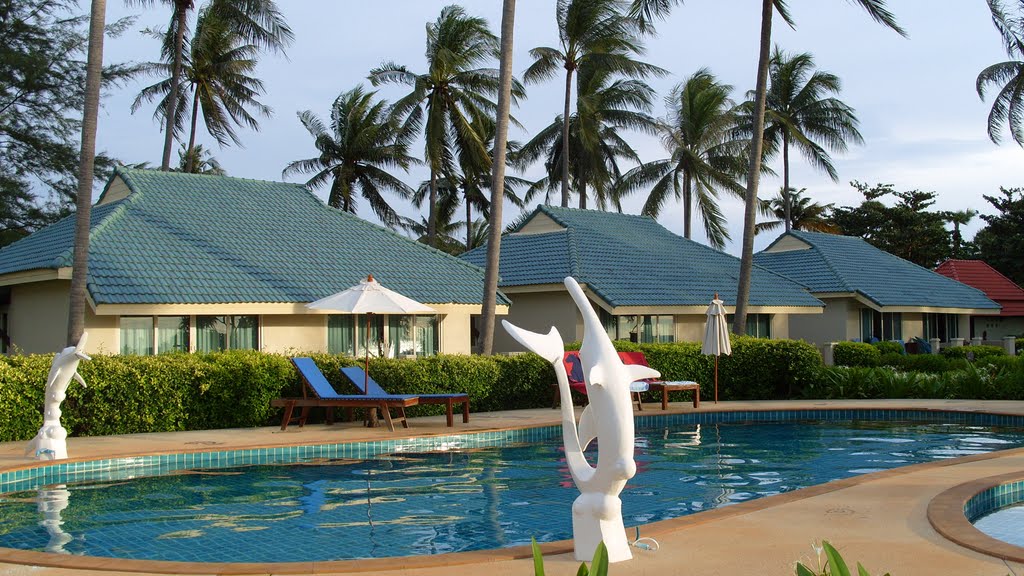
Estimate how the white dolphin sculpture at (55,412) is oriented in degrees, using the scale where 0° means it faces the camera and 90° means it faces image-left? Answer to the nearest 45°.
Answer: approximately 270°

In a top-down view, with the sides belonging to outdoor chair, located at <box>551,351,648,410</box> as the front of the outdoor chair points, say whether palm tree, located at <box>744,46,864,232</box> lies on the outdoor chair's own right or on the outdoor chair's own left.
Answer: on the outdoor chair's own left

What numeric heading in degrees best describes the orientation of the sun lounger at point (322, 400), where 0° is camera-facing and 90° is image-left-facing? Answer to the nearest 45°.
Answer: approximately 270°

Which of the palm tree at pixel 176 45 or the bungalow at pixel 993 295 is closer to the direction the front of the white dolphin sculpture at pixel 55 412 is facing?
the bungalow

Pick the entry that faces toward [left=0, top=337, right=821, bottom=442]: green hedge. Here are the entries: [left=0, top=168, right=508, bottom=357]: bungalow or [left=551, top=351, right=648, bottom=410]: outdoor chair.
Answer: the bungalow

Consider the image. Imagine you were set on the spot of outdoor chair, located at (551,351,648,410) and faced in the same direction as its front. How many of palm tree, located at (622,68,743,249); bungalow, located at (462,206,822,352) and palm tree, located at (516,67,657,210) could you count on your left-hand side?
3

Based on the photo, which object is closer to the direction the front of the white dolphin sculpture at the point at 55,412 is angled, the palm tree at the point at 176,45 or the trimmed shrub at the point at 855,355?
the trimmed shrub

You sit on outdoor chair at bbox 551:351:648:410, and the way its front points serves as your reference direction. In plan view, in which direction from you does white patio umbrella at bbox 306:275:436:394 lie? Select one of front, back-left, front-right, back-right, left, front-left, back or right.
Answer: back-right

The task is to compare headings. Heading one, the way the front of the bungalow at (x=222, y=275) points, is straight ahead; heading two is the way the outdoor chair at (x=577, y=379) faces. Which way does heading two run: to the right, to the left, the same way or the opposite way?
to the left

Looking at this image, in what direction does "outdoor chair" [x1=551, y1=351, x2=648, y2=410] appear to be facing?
to the viewer's right

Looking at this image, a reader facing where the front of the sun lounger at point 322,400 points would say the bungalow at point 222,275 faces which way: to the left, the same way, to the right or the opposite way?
to the right

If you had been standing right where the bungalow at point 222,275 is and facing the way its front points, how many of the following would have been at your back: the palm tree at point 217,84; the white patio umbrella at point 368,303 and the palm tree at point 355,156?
2
